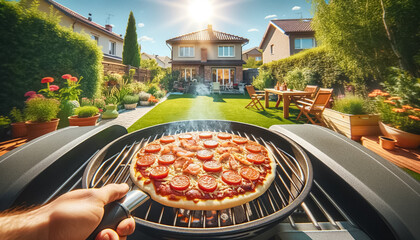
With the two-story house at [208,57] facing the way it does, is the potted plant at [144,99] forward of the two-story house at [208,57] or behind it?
forward

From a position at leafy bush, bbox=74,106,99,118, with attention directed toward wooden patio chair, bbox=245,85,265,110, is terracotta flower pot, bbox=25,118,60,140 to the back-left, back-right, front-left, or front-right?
back-right

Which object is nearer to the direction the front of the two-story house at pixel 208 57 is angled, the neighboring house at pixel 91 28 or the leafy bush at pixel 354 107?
the leafy bush

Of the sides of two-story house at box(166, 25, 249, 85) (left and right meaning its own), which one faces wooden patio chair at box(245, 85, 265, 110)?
front

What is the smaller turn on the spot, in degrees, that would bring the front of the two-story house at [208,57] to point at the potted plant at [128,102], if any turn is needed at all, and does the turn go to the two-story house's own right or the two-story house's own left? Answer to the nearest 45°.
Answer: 0° — it already faces it

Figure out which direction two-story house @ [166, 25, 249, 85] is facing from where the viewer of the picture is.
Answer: facing the viewer

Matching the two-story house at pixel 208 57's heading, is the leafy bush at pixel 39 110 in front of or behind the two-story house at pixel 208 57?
in front

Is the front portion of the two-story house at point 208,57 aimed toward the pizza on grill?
yes

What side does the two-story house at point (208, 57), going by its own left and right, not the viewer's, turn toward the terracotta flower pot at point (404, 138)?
front
